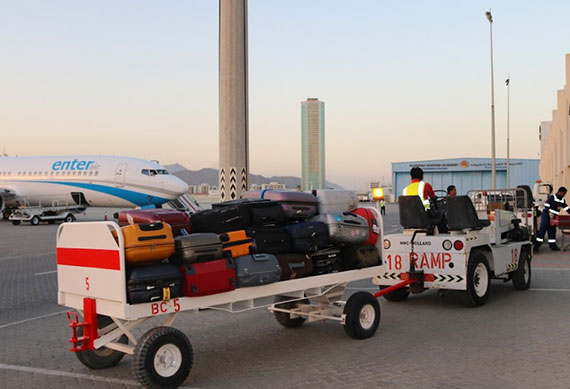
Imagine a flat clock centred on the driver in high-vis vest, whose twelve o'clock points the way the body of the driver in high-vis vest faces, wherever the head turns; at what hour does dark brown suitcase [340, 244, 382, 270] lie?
The dark brown suitcase is roughly at 5 o'clock from the driver in high-vis vest.

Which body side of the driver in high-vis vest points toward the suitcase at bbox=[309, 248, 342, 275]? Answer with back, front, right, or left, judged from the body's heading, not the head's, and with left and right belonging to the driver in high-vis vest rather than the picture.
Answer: back

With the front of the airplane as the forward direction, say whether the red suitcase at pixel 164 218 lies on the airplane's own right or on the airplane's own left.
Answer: on the airplane's own right

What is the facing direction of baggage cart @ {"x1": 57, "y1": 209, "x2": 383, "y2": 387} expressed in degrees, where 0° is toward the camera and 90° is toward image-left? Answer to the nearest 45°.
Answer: approximately 225°

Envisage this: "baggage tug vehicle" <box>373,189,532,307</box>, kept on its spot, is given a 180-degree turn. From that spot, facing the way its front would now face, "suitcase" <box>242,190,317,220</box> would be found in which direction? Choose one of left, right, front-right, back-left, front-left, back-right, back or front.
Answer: front

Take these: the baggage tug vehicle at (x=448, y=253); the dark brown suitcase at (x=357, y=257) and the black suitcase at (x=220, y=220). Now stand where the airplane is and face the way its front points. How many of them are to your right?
3

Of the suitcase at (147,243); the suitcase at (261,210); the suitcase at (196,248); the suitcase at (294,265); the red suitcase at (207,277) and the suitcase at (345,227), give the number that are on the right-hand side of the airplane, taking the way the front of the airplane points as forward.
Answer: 6

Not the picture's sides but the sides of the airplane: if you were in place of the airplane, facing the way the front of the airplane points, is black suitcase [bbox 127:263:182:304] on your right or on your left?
on your right

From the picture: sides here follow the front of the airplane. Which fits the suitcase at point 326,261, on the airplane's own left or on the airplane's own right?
on the airplane's own right

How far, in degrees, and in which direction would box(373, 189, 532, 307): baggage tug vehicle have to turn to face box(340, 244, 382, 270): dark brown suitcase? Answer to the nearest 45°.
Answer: approximately 180°

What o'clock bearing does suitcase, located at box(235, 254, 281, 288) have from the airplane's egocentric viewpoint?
The suitcase is roughly at 3 o'clock from the airplane.

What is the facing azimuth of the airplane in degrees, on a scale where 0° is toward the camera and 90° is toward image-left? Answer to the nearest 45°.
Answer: approximately 270°

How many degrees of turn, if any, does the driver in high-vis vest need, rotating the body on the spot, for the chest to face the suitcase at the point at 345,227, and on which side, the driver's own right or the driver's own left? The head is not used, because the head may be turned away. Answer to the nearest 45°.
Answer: approximately 135° to the driver's own right

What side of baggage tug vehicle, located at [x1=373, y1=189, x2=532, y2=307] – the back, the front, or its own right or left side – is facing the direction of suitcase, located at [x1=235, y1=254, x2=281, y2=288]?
back
